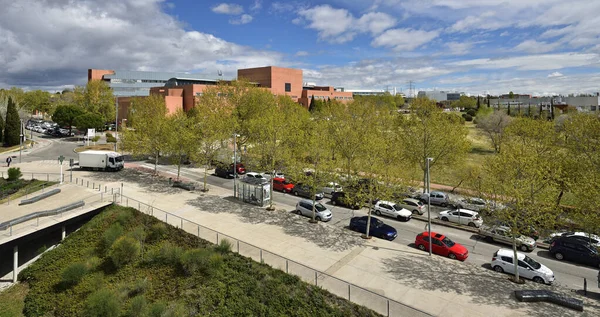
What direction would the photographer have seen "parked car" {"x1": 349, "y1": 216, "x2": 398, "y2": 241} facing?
facing the viewer and to the right of the viewer

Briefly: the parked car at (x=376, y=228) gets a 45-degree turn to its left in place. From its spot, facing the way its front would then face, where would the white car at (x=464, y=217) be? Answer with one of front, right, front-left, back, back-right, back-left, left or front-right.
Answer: front-left

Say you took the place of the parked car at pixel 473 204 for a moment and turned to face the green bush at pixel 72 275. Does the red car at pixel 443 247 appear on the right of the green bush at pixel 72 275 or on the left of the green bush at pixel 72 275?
left

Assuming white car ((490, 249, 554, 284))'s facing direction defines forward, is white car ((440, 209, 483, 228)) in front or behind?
behind
